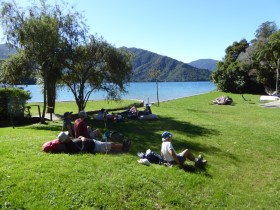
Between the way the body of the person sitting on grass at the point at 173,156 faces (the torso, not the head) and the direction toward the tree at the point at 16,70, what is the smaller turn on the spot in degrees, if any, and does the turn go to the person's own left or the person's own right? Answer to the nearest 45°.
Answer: approximately 135° to the person's own left

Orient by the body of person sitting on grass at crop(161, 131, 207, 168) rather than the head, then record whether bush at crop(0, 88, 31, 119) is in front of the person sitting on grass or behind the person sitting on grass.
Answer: behind

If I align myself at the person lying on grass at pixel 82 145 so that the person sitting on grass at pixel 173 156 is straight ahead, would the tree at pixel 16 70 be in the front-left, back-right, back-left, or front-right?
back-left

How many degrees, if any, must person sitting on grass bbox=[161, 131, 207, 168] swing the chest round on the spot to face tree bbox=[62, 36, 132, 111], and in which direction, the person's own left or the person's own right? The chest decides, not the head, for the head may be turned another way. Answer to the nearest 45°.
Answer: approximately 135° to the person's own left

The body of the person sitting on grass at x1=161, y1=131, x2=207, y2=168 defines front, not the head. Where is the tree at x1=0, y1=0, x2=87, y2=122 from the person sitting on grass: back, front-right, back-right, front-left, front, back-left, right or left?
back-left

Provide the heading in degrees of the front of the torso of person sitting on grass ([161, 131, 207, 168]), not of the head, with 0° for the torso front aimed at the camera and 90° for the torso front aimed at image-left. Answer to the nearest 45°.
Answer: approximately 270°

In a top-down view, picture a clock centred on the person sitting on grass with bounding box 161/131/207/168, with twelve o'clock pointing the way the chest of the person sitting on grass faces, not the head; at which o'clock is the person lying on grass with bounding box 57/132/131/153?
The person lying on grass is roughly at 6 o'clock from the person sitting on grass.

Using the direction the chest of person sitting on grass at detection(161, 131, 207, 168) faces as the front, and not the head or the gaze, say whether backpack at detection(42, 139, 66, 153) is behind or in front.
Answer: behind
